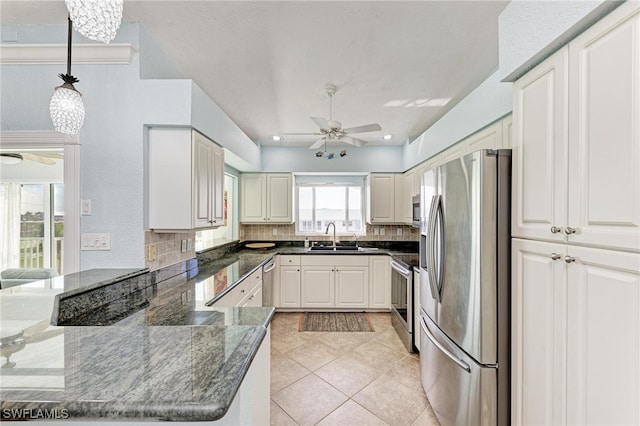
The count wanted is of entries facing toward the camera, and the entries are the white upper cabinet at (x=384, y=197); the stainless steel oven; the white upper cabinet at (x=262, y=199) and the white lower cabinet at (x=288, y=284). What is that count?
3

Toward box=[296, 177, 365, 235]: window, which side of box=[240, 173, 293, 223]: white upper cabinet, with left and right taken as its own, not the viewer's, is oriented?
left

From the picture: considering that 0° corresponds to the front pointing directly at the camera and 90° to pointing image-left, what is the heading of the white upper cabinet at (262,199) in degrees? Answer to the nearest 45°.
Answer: approximately 0°

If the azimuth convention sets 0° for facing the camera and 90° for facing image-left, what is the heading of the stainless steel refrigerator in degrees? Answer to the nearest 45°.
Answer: approximately 45°

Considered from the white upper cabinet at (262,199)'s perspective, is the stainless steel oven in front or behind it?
in front

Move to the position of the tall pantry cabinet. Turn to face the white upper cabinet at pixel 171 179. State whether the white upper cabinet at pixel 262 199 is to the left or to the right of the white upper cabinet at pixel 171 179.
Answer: right

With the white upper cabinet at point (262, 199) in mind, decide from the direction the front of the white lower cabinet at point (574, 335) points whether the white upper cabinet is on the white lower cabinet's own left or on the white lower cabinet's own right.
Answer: on the white lower cabinet's own right

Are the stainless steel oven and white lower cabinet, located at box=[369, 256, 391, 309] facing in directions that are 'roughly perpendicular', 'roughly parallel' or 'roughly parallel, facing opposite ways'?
roughly perpendicular

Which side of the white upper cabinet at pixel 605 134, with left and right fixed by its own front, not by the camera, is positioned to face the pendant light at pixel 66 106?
front

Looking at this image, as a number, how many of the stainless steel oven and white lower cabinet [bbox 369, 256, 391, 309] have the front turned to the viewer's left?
1

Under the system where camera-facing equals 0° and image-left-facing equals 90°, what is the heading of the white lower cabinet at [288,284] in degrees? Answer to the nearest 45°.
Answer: approximately 0°

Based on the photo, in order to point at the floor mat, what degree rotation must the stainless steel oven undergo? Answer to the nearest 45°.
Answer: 0° — it already faces it

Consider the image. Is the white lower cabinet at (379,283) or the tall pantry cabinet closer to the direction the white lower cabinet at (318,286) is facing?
the tall pantry cabinet
